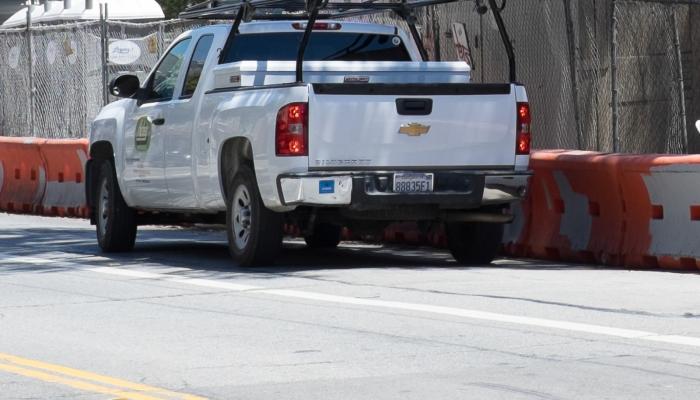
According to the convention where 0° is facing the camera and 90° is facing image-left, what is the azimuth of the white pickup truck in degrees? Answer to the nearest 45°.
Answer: approximately 135°

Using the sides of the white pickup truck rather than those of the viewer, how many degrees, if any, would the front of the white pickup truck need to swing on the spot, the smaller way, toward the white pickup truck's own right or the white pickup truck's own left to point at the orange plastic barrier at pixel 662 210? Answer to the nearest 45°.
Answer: approximately 135° to the white pickup truck's own right

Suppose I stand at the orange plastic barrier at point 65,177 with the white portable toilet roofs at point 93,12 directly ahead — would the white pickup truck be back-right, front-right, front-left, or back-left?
back-right

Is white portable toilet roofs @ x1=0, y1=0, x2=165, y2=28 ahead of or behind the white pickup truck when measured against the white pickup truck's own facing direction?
ahead

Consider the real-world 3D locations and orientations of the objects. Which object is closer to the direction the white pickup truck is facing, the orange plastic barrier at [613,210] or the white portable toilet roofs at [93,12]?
the white portable toilet roofs

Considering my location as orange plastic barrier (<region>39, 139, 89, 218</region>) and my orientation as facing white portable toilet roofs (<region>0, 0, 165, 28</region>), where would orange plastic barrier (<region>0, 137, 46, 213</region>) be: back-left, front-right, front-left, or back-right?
front-left

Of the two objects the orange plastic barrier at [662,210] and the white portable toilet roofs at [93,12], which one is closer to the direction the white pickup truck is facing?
the white portable toilet roofs
